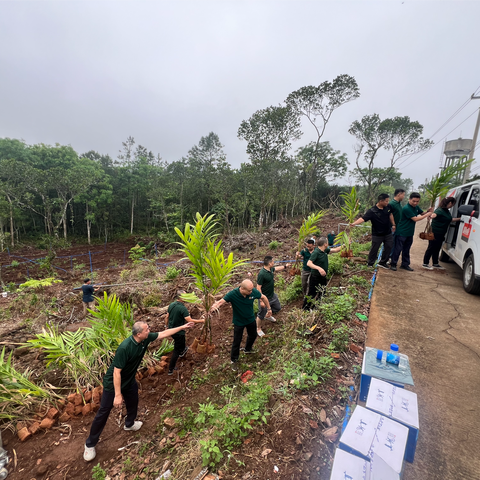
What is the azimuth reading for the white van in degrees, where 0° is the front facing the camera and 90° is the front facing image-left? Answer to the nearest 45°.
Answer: approximately 315°

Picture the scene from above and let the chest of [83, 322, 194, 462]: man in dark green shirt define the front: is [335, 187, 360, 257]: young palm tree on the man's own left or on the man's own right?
on the man's own left

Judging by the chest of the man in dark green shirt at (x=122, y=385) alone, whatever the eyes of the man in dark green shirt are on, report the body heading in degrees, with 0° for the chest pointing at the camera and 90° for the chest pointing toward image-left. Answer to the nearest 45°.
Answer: approximately 315°
